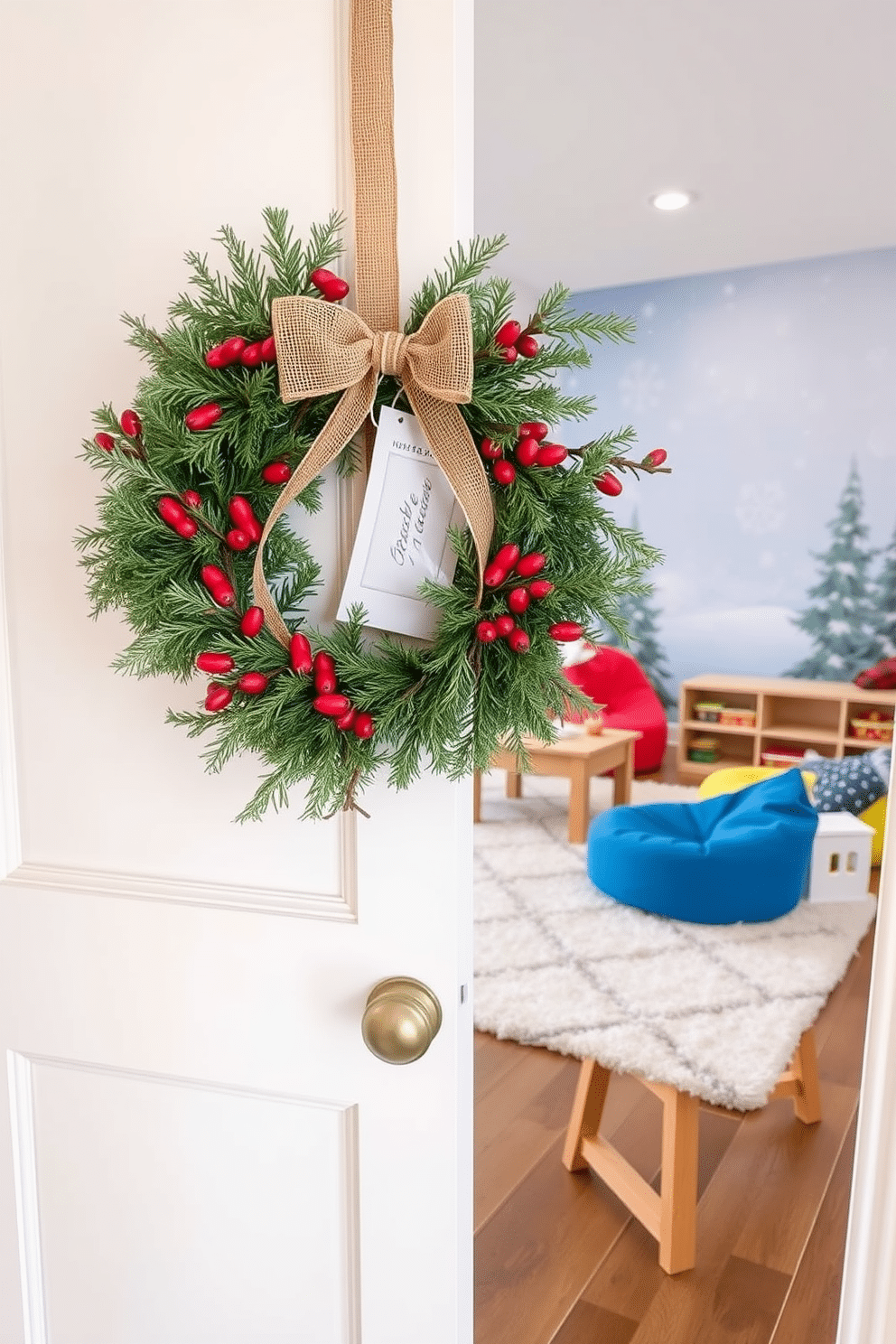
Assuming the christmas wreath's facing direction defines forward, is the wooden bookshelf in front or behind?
behind

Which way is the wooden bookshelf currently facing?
toward the camera

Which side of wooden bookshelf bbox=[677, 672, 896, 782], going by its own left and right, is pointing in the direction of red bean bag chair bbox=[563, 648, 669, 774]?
right

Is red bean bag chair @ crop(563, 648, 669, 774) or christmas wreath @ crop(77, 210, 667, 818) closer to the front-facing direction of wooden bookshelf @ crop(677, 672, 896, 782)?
the christmas wreath

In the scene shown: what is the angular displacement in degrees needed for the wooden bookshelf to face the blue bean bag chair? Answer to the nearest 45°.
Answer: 0° — it already faces it

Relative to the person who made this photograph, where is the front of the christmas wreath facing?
facing the viewer

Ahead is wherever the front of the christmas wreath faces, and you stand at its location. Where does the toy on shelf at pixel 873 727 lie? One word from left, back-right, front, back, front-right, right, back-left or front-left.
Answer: back-left

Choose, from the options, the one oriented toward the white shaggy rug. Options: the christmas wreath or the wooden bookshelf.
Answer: the wooden bookshelf

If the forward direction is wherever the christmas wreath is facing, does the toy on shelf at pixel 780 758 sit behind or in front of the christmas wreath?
behind

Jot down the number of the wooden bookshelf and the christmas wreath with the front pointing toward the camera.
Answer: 2

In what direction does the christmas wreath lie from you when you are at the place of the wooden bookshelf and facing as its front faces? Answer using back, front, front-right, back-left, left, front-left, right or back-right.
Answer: front

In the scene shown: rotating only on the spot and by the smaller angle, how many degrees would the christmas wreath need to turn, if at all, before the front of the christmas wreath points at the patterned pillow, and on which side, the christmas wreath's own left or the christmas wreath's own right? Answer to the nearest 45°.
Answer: approximately 135° to the christmas wreath's own left

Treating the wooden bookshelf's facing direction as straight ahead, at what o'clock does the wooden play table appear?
The wooden play table is roughly at 1 o'clock from the wooden bookshelf.
